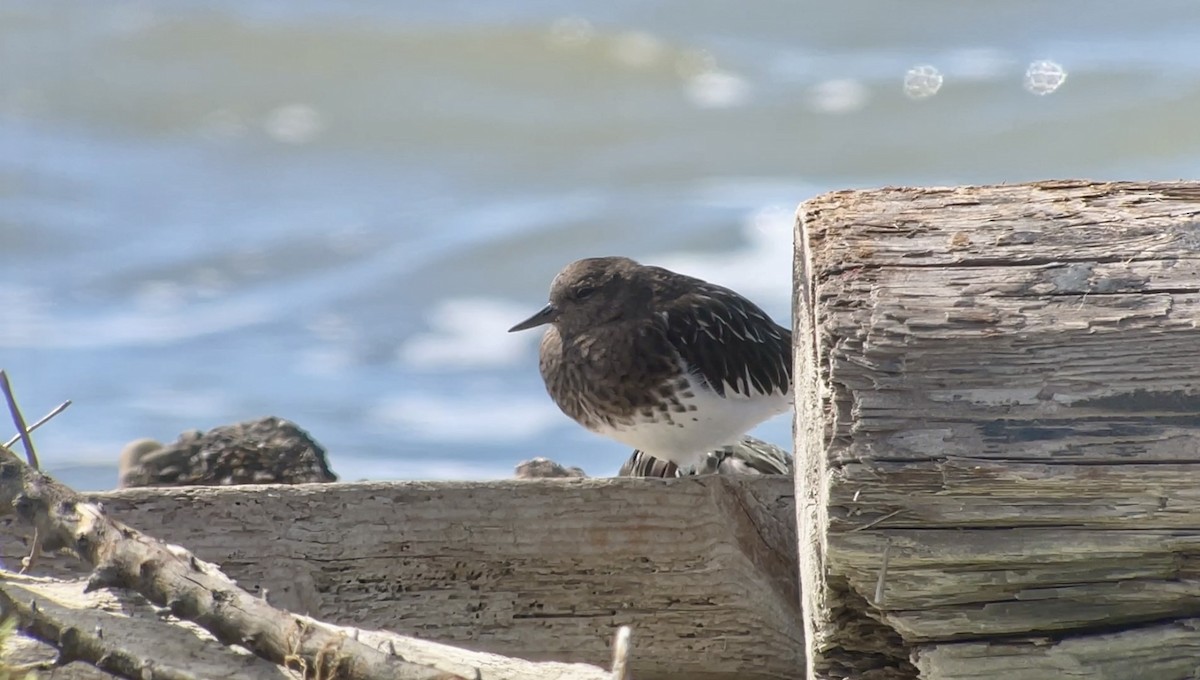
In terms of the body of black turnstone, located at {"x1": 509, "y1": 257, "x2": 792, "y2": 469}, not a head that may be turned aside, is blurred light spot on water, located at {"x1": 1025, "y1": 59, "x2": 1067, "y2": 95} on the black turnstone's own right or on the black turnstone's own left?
on the black turnstone's own right

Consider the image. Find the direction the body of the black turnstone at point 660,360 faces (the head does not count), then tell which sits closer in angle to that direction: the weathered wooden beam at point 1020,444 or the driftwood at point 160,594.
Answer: the driftwood

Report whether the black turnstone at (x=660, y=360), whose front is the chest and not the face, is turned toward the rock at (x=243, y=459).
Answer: yes

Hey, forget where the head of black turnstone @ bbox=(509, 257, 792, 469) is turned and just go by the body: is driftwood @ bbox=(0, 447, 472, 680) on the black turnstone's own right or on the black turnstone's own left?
on the black turnstone's own left

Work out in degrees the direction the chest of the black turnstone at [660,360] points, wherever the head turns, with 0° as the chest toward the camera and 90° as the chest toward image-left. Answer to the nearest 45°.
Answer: approximately 90°

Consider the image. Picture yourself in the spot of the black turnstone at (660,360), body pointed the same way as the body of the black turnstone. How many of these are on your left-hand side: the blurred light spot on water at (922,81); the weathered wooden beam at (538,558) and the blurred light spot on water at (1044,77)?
1

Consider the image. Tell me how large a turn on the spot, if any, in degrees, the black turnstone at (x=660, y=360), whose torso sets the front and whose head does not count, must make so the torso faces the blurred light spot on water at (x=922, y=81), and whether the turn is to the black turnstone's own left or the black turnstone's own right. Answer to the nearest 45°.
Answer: approximately 90° to the black turnstone's own right

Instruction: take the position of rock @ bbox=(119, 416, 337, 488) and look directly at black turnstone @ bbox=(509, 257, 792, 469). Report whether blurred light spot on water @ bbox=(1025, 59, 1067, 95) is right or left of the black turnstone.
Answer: left

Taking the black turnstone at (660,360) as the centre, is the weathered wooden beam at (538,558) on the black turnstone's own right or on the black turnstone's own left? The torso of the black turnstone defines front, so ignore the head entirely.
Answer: on the black turnstone's own left

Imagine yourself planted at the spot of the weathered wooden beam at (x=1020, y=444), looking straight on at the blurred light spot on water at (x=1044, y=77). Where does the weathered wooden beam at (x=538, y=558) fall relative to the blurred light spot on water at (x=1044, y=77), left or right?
left
